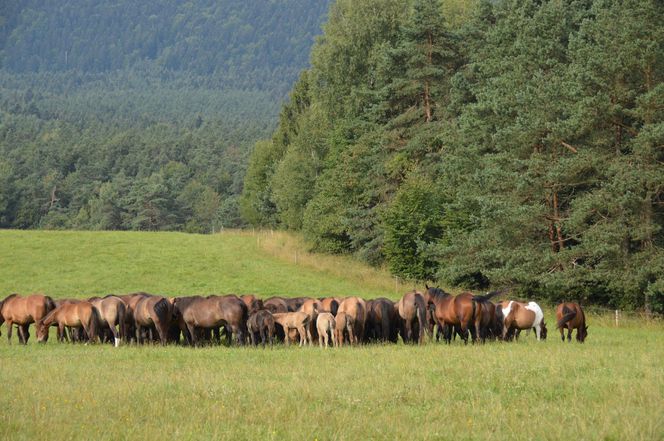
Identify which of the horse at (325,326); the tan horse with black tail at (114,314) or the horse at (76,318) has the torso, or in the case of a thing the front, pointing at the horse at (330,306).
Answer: the horse at (325,326)

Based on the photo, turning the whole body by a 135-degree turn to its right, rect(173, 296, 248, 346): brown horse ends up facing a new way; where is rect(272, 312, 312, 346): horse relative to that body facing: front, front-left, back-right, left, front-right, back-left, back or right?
front-right

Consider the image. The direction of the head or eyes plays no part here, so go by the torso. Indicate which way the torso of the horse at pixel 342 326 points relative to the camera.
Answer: away from the camera

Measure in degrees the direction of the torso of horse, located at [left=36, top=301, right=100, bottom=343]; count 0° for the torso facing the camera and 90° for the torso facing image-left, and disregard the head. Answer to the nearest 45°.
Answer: approximately 90°

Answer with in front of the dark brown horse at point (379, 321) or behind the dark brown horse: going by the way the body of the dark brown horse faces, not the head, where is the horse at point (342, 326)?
behind

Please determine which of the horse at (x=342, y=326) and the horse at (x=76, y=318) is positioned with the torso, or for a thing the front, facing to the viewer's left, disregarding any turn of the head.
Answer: the horse at (x=76, y=318)

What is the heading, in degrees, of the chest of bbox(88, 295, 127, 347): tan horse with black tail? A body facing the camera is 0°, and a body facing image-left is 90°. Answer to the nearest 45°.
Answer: approximately 135°

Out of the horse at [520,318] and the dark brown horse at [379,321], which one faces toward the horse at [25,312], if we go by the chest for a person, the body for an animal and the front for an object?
the horse at [520,318]

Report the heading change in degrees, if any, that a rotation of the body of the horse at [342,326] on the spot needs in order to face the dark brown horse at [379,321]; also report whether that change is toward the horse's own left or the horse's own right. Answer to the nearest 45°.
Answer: approximately 45° to the horse's own right

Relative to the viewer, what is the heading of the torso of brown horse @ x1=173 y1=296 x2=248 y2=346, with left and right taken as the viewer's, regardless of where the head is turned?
facing to the left of the viewer
